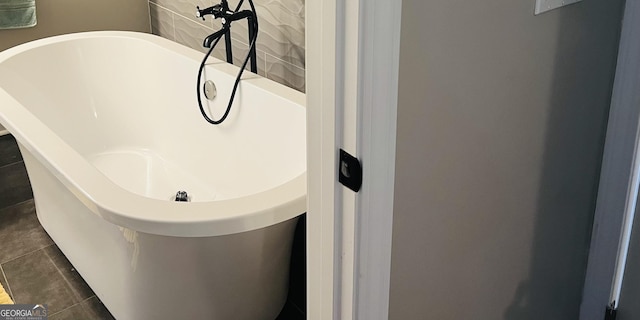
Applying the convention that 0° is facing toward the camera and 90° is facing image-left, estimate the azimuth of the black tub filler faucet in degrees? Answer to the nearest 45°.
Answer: approximately 45°
